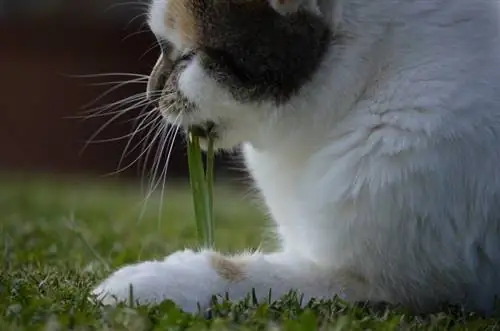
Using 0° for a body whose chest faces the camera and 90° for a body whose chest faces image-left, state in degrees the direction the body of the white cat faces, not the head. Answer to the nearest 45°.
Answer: approximately 90°
